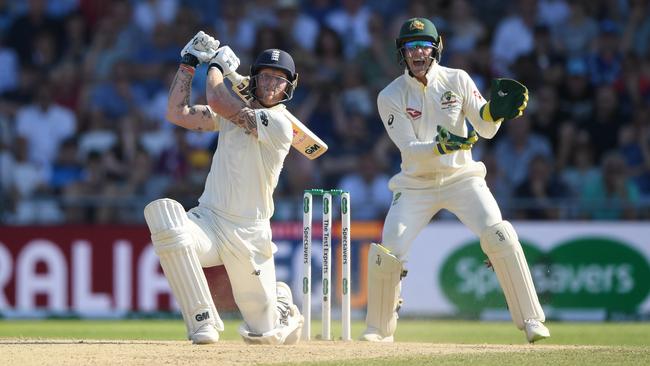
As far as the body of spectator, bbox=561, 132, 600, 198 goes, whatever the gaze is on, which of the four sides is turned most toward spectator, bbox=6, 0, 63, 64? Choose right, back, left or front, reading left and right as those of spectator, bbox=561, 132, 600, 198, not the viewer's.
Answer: right

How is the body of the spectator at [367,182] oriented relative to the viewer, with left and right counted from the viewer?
facing the viewer

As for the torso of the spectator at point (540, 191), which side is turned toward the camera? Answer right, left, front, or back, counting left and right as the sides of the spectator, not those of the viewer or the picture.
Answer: front

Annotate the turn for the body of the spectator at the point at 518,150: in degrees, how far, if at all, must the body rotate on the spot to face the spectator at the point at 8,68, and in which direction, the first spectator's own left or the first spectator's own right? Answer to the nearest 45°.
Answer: approximately 90° to the first spectator's own right

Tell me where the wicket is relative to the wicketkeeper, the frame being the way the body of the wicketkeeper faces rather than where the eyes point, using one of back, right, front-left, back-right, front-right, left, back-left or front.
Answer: right

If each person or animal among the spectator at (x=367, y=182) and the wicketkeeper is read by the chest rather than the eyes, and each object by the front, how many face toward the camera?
2

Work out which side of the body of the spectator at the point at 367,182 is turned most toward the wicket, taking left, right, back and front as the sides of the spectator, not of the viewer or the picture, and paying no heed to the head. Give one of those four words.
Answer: front

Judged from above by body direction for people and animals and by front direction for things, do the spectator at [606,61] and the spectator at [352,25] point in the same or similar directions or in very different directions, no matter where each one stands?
same or similar directions
